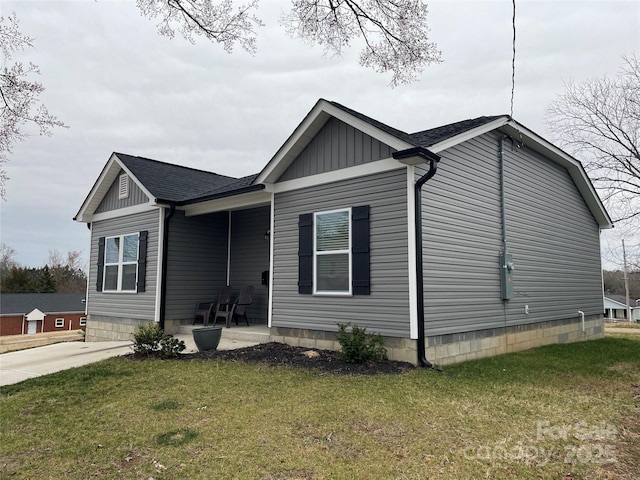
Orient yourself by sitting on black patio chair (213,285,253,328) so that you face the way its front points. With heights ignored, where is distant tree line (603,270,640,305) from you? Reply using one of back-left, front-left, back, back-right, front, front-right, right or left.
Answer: back

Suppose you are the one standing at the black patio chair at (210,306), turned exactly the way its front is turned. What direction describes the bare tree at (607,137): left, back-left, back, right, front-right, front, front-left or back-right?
back-left

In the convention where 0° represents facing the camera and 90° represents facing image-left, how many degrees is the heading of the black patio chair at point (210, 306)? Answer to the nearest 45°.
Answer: approximately 45°

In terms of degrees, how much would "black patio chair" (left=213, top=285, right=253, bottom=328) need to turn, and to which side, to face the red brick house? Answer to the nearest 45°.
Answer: approximately 90° to its right

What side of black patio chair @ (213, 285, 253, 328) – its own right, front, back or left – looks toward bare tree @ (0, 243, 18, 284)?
right

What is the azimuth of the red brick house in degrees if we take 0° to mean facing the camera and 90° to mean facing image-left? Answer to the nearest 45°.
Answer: approximately 0°

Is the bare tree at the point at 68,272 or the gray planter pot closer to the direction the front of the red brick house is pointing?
the gray planter pot

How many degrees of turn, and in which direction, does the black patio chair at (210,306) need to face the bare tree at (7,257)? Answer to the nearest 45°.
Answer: approximately 90° to its right

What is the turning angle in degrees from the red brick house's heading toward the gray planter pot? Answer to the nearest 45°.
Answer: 0° — it already faces it

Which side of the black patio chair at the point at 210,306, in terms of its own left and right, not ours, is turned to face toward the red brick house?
right
